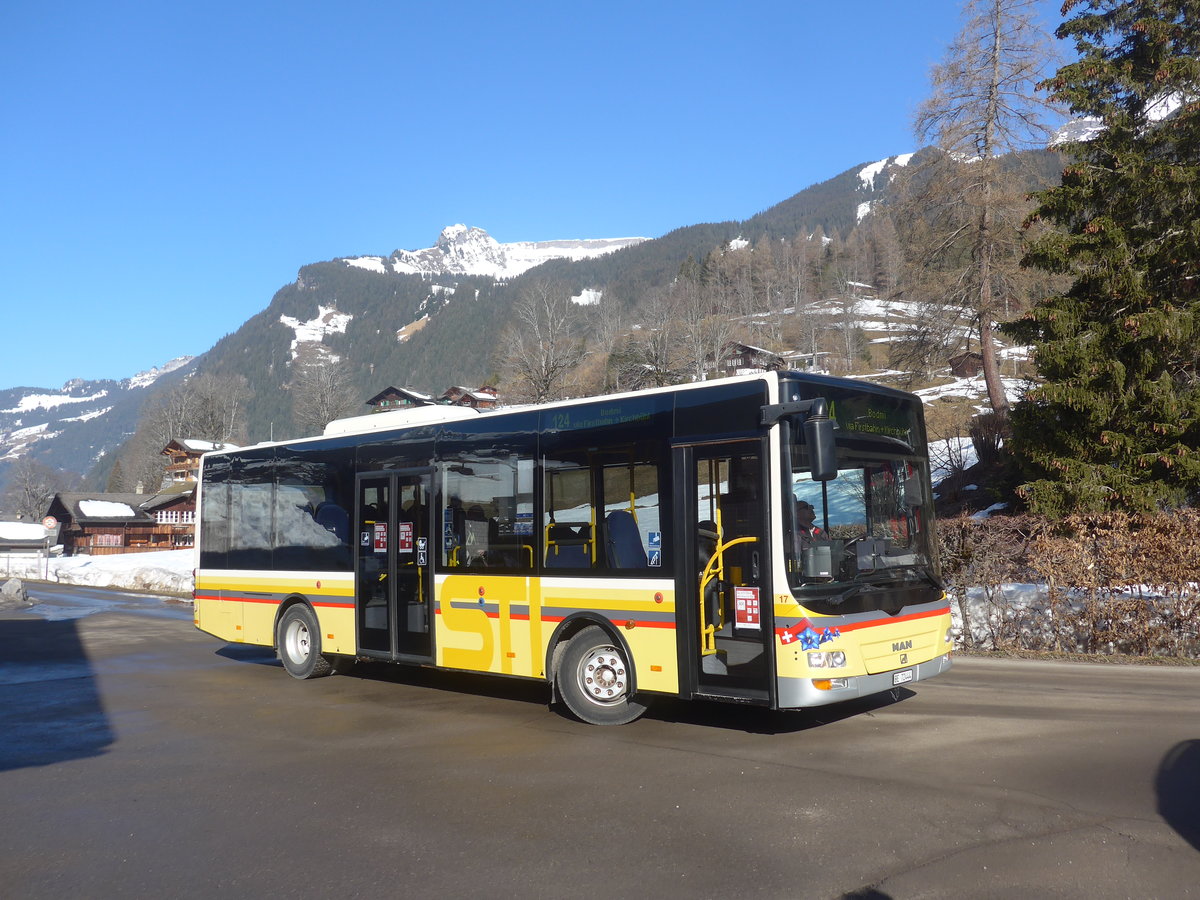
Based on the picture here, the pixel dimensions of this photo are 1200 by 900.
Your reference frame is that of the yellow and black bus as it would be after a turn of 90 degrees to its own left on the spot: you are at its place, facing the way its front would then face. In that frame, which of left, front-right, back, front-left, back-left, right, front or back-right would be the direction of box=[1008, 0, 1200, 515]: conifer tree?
front

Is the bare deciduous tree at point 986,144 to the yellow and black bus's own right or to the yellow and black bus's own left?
on its left

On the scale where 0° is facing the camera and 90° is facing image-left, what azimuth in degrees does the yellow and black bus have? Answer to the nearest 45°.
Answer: approximately 315°
